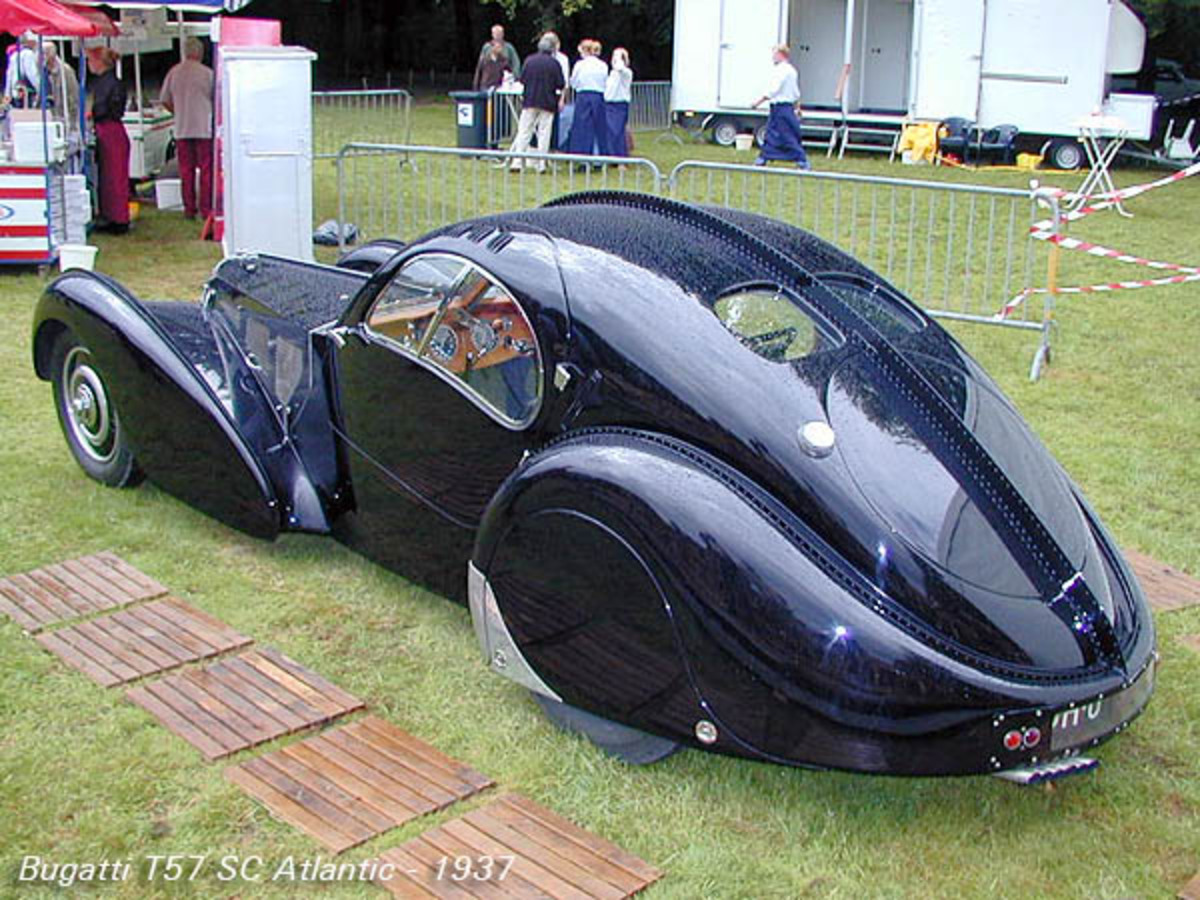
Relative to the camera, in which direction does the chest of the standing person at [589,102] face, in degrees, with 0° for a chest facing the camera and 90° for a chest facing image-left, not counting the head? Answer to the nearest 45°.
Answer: approximately 180°

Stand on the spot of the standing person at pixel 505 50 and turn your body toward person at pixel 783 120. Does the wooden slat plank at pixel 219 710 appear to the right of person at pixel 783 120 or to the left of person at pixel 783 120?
right

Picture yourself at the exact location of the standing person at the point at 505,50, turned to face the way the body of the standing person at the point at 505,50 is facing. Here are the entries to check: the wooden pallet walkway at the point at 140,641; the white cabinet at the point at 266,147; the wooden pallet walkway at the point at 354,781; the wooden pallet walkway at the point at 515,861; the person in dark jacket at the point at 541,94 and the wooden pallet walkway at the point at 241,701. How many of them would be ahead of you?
6

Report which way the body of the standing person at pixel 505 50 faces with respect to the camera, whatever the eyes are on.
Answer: toward the camera

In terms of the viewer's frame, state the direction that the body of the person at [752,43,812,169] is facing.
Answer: to the viewer's left

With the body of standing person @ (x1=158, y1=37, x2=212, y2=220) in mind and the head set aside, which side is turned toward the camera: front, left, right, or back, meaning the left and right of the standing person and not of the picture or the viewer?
back

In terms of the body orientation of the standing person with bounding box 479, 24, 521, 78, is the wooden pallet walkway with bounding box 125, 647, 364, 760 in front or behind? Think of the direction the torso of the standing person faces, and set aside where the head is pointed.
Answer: in front

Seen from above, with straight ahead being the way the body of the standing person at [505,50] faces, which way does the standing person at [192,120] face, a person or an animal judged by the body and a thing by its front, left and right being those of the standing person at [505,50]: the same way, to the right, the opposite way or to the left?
the opposite way

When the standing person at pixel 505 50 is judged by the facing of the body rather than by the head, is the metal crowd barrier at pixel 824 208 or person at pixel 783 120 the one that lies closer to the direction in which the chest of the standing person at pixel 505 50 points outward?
the metal crowd barrier
